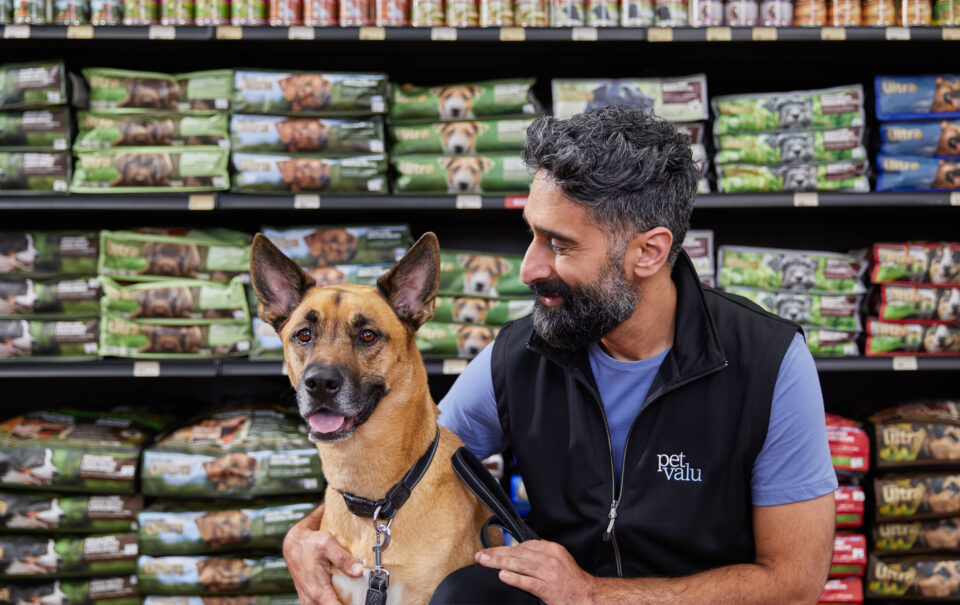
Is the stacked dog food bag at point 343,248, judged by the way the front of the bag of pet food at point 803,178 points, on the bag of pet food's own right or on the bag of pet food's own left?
on the bag of pet food's own right

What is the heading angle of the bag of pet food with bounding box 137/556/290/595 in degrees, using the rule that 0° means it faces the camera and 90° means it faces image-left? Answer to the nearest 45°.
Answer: approximately 0°

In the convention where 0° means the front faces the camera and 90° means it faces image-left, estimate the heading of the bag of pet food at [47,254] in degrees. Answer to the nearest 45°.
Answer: approximately 0°

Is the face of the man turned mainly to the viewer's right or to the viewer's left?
to the viewer's left

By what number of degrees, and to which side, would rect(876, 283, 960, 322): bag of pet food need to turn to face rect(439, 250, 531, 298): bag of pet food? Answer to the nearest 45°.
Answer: approximately 90° to its right
